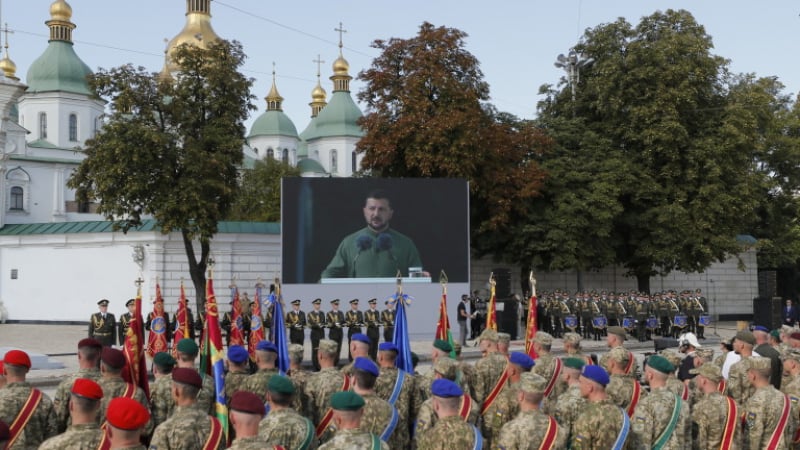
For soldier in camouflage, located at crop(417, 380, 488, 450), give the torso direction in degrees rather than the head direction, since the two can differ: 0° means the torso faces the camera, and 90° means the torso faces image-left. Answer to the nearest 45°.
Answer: approximately 180°

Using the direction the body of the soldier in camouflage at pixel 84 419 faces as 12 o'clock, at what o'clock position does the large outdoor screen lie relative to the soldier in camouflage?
The large outdoor screen is roughly at 1 o'clock from the soldier in camouflage.

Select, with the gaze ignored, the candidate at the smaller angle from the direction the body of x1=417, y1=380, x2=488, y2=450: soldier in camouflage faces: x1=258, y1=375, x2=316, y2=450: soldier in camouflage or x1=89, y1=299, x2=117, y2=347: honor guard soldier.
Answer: the honor guard soldier

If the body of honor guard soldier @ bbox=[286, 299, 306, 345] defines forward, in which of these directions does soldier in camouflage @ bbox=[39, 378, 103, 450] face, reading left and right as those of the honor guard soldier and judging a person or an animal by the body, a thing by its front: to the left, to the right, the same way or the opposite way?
the opposite way

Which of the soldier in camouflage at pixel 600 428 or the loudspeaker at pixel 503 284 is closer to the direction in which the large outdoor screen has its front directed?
the soldier in camouflage

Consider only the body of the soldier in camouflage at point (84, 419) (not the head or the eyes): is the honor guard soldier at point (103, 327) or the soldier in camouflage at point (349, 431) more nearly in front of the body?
the honor guard soldier

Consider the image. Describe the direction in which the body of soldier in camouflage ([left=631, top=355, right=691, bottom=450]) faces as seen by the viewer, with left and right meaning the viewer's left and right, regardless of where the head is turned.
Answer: facing away from the viewer and to the left of the viewer

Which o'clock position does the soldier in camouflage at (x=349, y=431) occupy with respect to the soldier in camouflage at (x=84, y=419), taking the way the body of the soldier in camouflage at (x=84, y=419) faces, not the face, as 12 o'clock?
the soldier in camouflage at (x=349, y=431) is roughly at 4 o'clock from the soldier in camouflage at (x=84, y=419).

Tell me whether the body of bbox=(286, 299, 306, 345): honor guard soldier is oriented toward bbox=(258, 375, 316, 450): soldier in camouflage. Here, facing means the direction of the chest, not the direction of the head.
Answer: yes

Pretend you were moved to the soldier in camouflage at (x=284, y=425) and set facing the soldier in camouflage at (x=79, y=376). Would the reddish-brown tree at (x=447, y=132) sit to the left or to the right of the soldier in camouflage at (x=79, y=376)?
right

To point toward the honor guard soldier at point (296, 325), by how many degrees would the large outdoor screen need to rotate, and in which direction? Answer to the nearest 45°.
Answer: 0° — it already faces them

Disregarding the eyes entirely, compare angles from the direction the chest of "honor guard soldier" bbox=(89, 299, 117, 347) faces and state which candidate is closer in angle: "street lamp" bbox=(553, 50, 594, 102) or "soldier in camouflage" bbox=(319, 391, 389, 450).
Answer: the soldier in camouflage

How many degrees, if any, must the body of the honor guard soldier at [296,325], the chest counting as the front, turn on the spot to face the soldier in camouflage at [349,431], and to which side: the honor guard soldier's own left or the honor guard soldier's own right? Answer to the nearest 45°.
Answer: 0° — they already face them

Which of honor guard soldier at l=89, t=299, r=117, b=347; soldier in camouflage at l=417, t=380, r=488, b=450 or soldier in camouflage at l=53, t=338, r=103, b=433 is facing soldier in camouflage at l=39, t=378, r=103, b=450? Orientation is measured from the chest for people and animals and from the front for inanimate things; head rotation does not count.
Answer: the honor guard soldier

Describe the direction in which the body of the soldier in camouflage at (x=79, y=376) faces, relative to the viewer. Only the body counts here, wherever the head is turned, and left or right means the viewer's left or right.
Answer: facing away from the viewer

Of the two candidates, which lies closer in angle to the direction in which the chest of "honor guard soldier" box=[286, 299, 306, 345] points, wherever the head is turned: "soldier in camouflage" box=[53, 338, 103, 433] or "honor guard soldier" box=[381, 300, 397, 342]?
the soldier in camouflage

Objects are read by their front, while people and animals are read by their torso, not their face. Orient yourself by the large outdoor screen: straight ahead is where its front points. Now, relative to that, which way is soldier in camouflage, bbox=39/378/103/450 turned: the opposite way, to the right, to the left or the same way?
the opposite way

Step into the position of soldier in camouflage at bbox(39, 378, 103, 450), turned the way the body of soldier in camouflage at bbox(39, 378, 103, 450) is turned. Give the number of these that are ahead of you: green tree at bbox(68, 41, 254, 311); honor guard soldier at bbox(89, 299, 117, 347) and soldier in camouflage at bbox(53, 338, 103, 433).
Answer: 3

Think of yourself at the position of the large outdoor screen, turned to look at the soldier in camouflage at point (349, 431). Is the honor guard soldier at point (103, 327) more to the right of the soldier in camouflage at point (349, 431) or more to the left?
right
